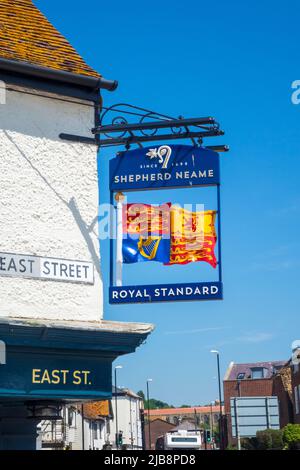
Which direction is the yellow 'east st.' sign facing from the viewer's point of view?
toward the camera

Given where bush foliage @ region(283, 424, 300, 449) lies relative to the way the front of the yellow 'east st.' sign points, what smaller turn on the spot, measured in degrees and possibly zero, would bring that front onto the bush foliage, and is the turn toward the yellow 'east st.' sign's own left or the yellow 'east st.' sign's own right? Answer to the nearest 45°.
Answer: approximately 180°
